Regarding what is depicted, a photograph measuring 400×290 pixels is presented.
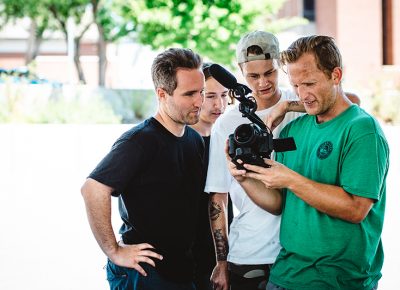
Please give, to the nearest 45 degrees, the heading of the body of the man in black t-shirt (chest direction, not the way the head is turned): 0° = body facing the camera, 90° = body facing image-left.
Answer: approximately 315°

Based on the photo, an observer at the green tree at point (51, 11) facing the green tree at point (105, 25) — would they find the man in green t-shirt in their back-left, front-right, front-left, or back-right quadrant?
front-right

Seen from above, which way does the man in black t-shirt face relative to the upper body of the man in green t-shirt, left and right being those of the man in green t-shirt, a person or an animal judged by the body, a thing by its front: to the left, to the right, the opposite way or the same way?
to the left

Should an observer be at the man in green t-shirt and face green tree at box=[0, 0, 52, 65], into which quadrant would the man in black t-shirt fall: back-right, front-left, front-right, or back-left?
front-left

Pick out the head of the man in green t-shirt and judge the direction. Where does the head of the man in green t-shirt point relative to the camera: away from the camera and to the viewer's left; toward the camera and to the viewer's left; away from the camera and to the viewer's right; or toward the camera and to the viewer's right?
toward the camera and to the viewer's left

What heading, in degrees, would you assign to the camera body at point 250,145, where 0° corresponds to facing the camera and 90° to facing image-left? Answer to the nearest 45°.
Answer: approximately 45°

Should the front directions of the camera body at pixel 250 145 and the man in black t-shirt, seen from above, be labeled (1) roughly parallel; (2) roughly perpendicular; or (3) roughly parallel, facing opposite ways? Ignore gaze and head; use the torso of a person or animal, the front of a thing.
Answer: roughly perpendicular

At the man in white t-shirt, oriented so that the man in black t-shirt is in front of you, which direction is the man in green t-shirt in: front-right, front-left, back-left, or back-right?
back-left

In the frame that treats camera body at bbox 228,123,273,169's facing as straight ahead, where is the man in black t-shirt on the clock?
The man in black t-shirt is roughly at 3 o'clock from the camera body.

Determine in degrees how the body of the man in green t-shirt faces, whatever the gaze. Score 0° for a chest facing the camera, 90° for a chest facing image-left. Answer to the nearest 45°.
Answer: approximately 45°

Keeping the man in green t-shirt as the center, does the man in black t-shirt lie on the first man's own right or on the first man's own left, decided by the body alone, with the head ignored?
on the first man's own right
